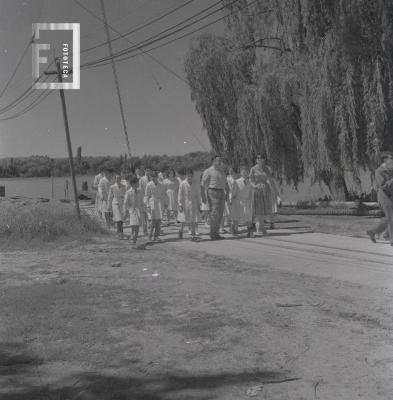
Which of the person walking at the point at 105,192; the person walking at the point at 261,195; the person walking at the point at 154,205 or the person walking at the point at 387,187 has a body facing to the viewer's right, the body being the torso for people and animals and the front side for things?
the person walking at the point at 387,187

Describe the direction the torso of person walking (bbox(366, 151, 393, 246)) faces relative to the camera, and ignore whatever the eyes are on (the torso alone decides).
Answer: to the viewer's right
